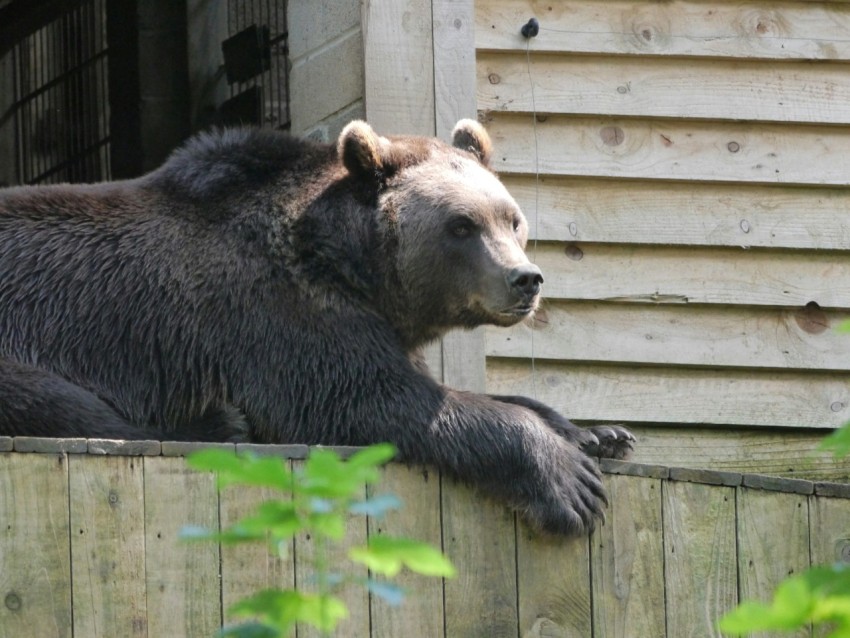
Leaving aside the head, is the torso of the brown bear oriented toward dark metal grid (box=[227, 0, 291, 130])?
no

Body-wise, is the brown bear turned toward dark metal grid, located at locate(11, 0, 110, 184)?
no

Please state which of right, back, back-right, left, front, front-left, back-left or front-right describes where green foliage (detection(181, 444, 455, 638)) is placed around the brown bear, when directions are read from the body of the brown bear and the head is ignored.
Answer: right

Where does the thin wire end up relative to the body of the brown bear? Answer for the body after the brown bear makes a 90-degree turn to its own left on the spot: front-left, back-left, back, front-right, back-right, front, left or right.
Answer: front-right

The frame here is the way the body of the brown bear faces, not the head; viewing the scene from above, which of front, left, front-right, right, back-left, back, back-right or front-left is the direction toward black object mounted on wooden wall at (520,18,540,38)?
front-left

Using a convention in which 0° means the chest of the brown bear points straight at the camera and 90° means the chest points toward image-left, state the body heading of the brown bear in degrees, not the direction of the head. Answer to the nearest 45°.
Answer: approximately 270°

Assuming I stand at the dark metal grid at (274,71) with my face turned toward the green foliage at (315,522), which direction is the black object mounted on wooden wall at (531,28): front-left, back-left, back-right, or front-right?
front-left

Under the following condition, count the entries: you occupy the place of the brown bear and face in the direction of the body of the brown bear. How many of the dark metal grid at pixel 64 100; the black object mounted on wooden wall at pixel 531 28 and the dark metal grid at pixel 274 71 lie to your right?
0

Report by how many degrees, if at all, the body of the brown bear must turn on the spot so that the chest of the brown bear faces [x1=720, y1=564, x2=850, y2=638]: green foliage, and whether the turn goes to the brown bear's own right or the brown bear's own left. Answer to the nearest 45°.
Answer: approximately 90° to the brown bear's own right

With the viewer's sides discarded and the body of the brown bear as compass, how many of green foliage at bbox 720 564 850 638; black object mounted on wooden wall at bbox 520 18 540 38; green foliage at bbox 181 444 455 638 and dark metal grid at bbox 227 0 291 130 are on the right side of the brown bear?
2
